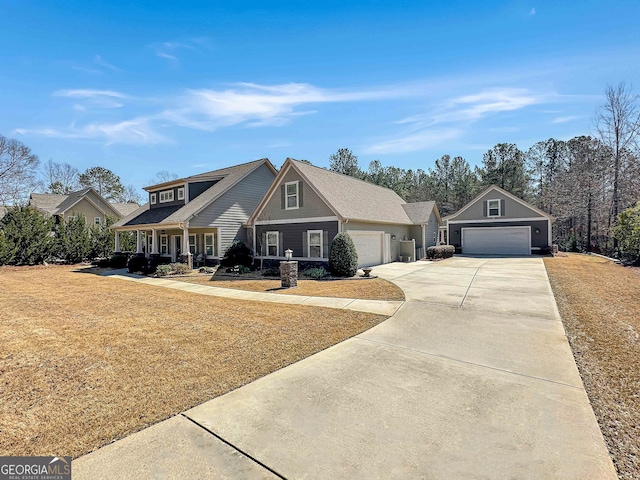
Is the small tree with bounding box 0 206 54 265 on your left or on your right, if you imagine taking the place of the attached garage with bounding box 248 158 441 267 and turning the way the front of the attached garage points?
on your right

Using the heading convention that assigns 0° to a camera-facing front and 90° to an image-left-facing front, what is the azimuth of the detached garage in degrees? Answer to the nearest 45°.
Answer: approximately 0°

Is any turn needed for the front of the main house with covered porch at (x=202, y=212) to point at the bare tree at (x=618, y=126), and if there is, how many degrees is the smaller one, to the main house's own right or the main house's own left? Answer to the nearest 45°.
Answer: approximately 135° to the main house's own left
